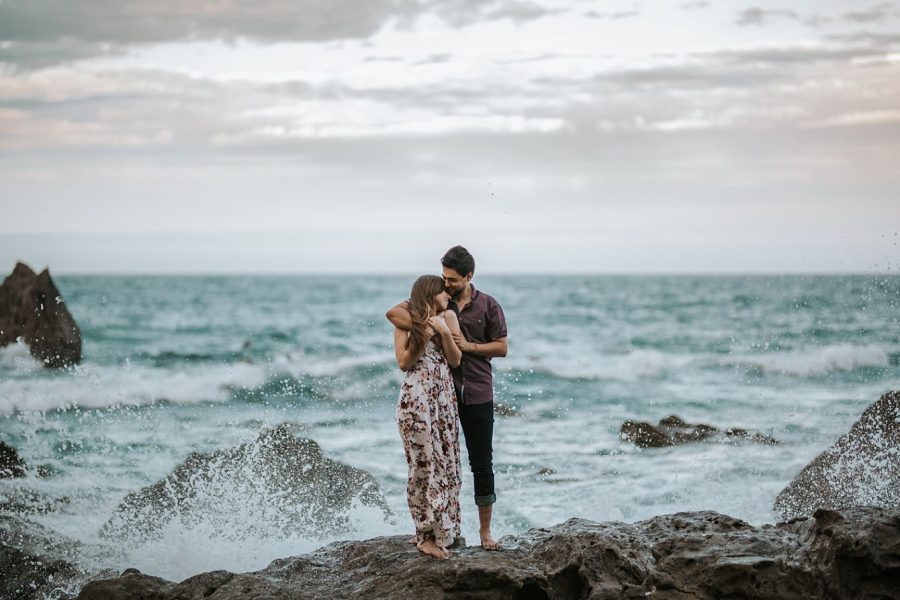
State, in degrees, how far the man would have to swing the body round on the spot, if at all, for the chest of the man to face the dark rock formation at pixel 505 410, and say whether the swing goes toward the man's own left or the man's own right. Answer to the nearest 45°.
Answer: approximately 135° to the man's own right

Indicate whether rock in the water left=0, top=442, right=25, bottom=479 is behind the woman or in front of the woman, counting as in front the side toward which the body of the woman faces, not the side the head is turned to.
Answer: behind

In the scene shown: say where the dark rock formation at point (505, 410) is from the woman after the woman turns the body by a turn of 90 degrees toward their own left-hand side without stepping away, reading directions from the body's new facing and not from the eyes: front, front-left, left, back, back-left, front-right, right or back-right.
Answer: front-left

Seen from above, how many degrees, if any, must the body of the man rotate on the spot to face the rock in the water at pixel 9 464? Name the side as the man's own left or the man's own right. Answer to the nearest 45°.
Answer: approximately 90° to the man's own right

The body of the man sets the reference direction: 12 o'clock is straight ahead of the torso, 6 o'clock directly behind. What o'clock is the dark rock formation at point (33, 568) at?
The dark rock formation is roughly at 2 o'clock from the man.

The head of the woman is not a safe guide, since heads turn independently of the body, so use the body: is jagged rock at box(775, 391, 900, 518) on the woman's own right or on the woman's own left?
on the woman's own left

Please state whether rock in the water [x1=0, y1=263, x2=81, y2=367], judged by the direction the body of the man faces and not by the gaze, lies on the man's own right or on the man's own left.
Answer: on the man's own right

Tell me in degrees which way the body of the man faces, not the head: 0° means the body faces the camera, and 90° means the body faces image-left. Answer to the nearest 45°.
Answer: approximately 45°

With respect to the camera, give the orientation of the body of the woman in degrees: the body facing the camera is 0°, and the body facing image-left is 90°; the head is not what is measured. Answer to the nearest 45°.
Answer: approximately 315°

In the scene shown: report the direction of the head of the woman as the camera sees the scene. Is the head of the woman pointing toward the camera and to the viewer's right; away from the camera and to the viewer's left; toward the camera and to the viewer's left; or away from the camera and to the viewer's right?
toward the camera and to the viewer's right
